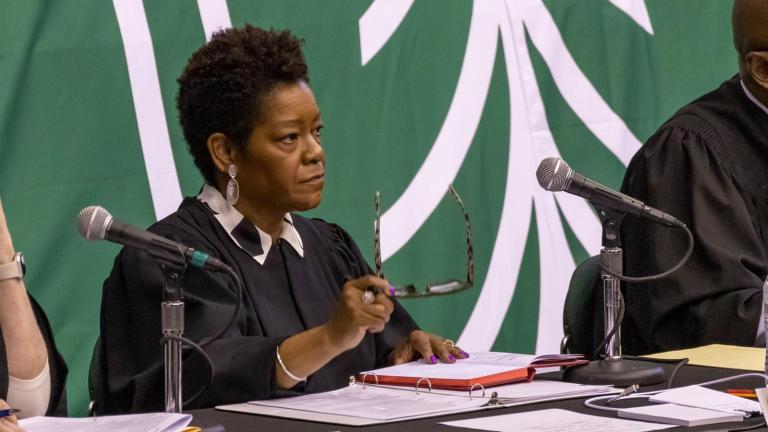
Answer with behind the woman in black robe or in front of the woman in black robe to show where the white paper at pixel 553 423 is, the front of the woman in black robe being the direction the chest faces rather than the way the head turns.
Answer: in front

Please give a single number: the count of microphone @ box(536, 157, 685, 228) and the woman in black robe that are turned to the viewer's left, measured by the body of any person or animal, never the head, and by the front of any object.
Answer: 1

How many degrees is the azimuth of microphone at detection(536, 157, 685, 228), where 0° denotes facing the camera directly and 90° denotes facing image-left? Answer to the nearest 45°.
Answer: approximately 90°

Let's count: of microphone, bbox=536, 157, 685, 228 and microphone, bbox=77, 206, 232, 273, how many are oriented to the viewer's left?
2

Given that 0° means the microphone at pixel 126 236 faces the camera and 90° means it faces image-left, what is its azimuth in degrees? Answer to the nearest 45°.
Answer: approximately 90°

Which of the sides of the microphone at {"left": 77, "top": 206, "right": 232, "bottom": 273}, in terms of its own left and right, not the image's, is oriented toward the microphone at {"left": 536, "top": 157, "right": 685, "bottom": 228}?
back

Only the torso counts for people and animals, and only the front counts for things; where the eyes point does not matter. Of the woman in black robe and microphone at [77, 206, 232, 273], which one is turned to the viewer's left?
the microphone

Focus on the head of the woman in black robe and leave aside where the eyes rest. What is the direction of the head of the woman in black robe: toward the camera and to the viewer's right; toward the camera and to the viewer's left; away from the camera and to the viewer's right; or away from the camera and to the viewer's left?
toward the camera and to the viewer's right

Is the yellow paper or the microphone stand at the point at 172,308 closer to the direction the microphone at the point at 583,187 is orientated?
the microphone stand

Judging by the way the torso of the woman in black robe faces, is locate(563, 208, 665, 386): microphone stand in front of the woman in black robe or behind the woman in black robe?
in front

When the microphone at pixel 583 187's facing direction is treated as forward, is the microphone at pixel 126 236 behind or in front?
in front
